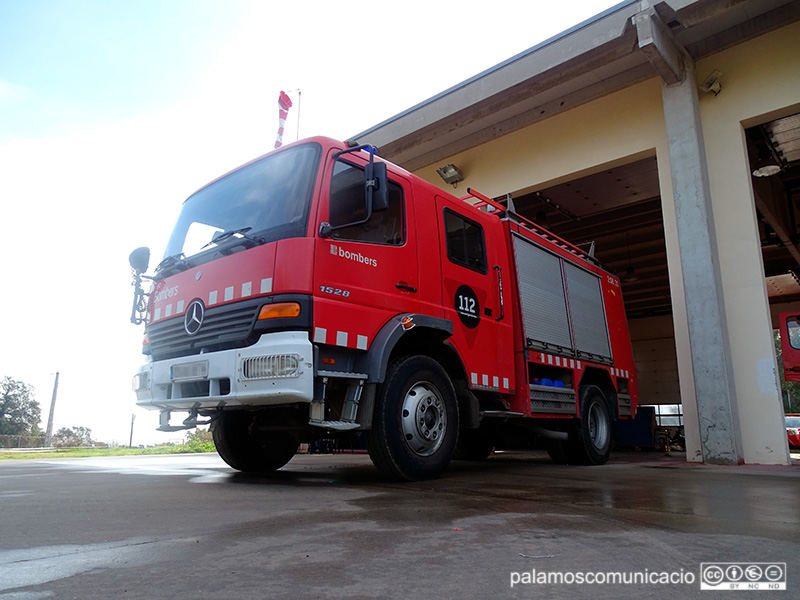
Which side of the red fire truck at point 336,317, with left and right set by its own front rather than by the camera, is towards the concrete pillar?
back

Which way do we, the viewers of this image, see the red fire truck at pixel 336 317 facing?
facing the viewer and to the left of the viewer

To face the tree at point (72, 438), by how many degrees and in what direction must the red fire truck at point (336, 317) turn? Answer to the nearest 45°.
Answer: approximately 90° to its right

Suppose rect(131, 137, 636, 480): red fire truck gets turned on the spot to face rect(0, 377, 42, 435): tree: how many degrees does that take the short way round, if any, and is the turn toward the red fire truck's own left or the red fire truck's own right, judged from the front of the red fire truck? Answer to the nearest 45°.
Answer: approximately 90° to the red fire truck's own right
